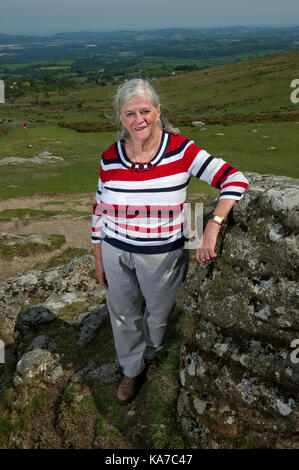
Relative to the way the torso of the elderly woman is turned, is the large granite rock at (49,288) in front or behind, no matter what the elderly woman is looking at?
behind

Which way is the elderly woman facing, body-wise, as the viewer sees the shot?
toward the camera

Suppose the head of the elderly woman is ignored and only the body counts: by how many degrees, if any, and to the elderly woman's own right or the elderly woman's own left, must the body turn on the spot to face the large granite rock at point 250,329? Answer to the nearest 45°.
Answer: approximately 45° to the elderly woman's own left

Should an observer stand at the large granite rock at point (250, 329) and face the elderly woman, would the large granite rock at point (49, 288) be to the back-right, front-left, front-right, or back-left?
front-right
